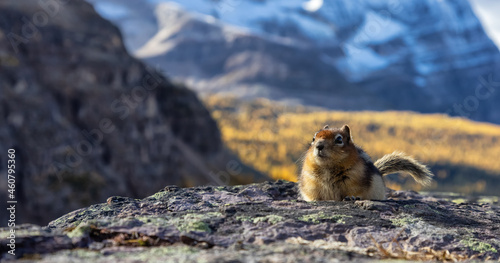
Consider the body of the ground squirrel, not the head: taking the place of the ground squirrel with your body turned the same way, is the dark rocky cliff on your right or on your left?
on your right

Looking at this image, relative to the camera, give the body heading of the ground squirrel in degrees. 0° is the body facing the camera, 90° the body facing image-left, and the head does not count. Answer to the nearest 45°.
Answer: approximately 45°

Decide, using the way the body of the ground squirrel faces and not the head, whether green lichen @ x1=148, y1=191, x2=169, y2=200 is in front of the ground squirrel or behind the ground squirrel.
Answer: in front

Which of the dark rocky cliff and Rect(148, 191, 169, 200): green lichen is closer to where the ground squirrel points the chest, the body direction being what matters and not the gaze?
the green lichen
